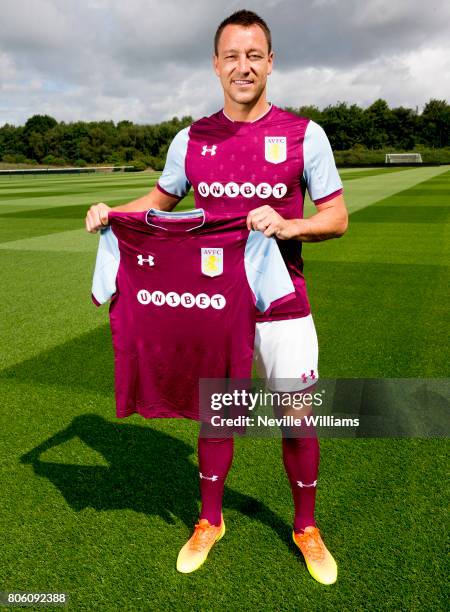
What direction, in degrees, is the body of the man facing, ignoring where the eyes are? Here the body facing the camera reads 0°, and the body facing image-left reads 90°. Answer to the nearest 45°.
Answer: approximately 0°
